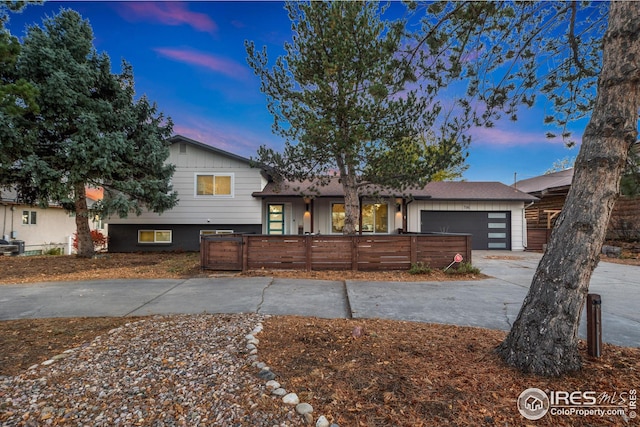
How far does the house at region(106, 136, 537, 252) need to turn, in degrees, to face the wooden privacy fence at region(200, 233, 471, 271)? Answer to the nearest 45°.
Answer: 0° — it already faces it

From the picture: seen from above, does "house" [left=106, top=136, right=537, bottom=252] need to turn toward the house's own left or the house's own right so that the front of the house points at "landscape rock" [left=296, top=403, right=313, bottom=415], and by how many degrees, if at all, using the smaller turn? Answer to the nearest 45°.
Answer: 0° — it already faces it

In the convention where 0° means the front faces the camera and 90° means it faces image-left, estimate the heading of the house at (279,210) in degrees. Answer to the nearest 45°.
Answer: approximately 0°

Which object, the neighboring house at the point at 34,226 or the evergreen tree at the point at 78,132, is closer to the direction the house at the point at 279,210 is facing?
the evergreen tree

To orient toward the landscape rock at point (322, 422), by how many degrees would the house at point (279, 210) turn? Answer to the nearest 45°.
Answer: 0° — it already faces it

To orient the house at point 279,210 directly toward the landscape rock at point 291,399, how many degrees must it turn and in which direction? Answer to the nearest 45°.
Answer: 0° — it already faces it

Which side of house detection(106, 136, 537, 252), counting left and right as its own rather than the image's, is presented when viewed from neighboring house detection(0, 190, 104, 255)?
right

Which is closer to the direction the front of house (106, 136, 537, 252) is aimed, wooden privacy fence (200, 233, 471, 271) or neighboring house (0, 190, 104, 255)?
the wooden privacy fence

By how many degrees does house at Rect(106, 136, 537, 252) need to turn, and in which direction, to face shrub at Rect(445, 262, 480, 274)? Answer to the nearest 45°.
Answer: approximately 45° to its left
